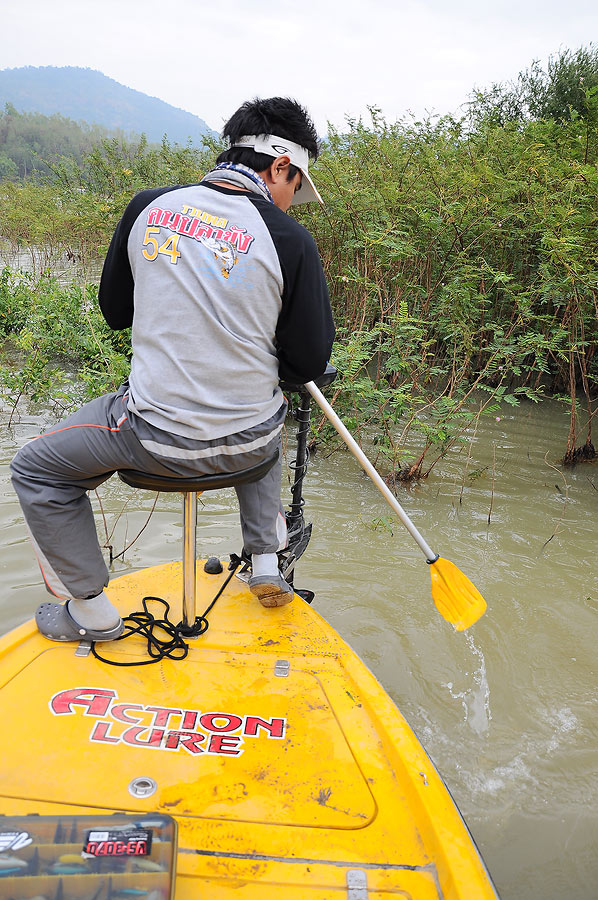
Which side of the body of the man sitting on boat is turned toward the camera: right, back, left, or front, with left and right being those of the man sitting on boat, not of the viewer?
back
